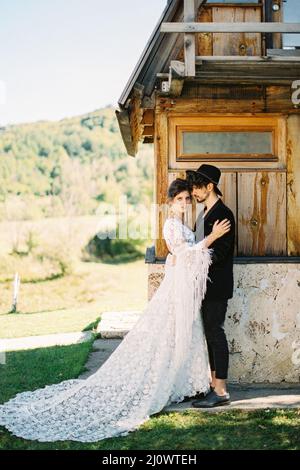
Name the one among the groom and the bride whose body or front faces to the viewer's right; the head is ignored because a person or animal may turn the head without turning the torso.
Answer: the bride

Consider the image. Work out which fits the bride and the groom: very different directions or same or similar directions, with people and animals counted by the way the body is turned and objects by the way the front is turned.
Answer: very different directions

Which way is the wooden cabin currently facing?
toward the camera

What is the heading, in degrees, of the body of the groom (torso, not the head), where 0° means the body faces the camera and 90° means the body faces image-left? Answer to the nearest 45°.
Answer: approximately 90°

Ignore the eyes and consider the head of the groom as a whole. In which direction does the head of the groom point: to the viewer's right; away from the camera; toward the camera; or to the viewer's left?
to the viewer's left
